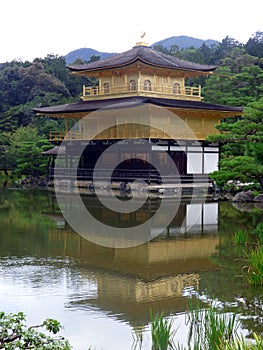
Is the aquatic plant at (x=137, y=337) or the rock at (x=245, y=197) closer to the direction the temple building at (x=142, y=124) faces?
the aquatic plant

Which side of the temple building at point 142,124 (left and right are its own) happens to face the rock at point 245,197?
left

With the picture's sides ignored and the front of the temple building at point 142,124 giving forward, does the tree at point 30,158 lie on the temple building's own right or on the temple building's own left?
on the temple building's own right

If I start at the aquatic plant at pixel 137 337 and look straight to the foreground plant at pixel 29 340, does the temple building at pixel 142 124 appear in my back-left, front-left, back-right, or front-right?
back-right

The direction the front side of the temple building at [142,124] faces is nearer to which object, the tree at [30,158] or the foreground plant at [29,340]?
the foreground plant

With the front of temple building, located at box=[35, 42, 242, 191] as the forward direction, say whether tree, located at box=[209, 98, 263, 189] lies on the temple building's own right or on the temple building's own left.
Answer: on the temple building's own left

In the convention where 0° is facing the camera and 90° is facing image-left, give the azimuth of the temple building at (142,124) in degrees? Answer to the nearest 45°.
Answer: approximately 45°
